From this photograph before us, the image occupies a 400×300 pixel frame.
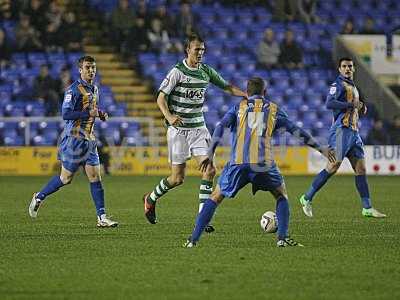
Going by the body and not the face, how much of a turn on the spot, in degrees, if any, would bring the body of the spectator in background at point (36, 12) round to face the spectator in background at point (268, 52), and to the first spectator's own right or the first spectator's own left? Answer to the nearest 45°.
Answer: approximately 90° to the first spectator's own left

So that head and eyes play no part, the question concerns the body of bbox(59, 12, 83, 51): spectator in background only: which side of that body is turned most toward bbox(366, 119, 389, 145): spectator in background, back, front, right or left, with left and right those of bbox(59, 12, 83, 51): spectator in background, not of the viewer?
left

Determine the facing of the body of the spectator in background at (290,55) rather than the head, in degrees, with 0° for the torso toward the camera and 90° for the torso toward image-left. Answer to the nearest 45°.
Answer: approximately 0°

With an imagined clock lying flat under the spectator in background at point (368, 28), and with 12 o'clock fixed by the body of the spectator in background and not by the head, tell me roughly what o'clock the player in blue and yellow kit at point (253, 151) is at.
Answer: The player in blue and yellow kit is roughly at 12 o'clock from the spectator in background.

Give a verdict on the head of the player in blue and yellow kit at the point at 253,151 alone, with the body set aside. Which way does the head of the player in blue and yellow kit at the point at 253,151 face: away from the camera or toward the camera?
away from the camera

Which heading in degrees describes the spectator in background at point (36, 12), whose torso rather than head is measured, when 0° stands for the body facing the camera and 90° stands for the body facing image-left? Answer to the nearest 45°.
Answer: approximately 0°

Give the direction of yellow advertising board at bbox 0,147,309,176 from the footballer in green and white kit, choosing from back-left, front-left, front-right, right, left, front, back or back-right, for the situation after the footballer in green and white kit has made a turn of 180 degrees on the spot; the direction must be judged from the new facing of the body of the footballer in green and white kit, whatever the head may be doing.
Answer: front-right
